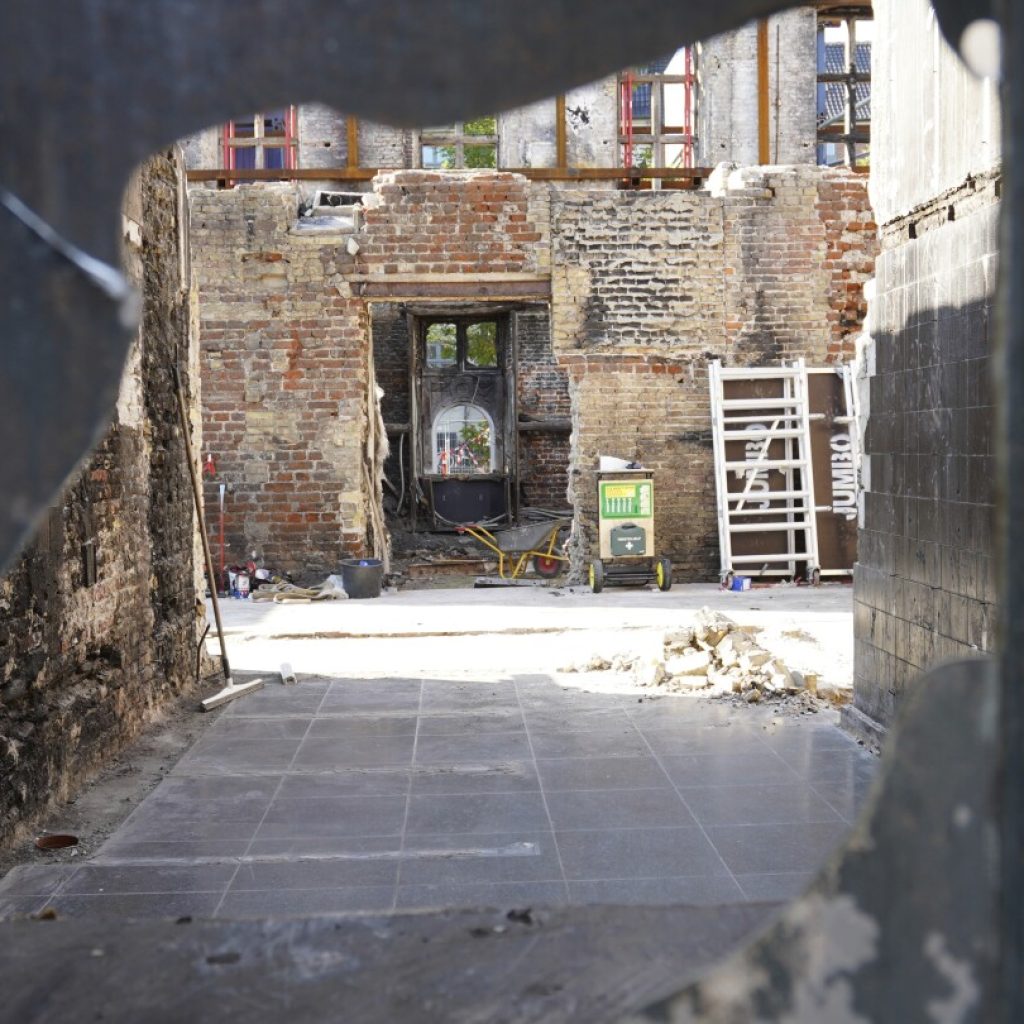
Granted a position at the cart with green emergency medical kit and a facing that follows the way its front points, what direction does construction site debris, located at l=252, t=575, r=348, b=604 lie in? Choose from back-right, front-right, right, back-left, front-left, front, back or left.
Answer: right

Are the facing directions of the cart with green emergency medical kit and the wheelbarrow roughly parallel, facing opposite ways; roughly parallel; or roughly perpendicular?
roughly perpendicular

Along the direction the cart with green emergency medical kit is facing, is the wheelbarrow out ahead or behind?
behind

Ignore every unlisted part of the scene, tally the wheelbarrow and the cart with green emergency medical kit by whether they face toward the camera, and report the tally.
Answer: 1

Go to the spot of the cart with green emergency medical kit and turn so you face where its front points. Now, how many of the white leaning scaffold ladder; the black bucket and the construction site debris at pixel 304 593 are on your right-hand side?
2

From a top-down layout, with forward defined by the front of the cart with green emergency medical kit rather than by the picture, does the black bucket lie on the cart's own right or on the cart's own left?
on the cart's own right

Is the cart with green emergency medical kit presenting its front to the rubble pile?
yes

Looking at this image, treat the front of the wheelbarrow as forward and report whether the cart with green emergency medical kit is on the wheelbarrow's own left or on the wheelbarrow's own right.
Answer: on the wheelbarrow's own right

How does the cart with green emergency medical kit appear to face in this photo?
toward the camera

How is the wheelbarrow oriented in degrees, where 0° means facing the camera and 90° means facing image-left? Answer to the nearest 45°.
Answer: approximately 270°
